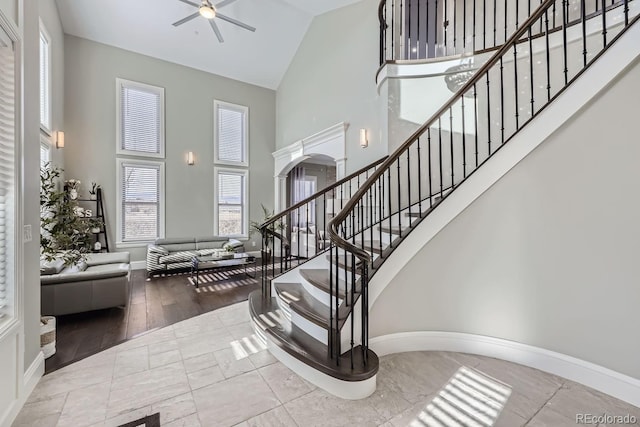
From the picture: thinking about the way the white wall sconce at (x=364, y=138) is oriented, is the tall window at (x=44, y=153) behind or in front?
in front

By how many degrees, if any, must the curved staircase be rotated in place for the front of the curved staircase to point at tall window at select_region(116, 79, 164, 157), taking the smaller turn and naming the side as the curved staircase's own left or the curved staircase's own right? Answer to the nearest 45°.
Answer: approximately 45° to the curved staircase's own right

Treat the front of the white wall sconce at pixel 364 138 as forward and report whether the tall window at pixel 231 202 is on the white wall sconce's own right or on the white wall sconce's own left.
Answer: on the white wall sconce's own right

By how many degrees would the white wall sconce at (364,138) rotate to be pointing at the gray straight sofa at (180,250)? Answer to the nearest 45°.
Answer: approximately 45° to its right

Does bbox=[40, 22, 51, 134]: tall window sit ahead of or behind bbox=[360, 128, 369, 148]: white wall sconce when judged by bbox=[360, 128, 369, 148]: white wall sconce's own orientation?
ahead

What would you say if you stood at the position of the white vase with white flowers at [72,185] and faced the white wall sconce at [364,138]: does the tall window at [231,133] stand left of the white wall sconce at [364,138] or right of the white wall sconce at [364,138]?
left

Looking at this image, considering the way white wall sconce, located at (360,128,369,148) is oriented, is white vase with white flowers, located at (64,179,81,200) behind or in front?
in front

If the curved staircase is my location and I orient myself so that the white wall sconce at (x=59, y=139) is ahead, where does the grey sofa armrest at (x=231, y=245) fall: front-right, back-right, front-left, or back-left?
front-right

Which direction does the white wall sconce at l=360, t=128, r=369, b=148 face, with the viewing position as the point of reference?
facing the viewer and to the left of the viewer

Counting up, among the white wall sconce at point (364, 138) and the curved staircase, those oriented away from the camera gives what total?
0
